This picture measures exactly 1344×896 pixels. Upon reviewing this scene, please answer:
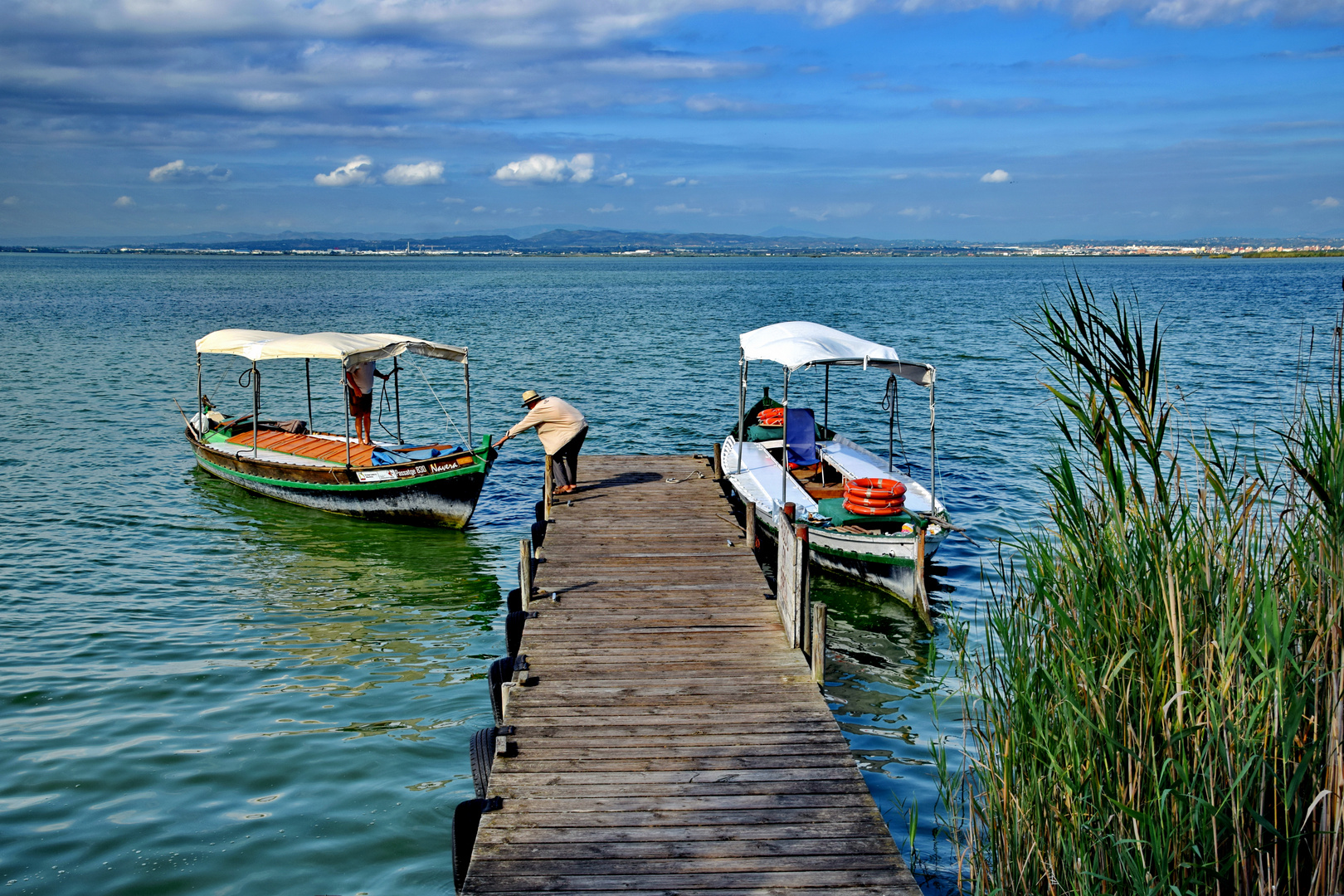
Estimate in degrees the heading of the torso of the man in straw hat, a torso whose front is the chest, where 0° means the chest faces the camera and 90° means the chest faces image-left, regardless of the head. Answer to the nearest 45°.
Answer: approximately 90°

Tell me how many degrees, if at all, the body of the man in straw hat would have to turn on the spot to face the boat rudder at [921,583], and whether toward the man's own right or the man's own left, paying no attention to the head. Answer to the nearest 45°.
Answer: approximately 135° to the man's own left

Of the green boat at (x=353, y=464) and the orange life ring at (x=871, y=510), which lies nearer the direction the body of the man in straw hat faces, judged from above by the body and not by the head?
the green boat

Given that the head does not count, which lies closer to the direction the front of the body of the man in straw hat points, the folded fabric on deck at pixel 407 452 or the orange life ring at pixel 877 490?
the folded fabric on deck

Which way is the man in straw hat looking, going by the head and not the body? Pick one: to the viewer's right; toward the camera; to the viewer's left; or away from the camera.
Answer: to the viewer's left
